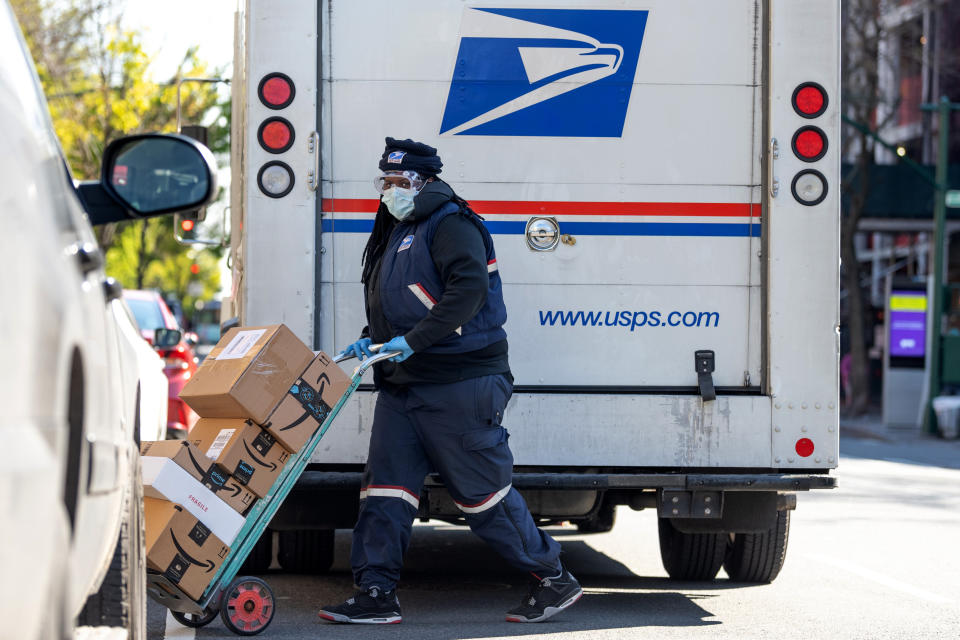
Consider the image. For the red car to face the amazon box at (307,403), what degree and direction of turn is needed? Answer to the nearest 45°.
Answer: approximately 180°

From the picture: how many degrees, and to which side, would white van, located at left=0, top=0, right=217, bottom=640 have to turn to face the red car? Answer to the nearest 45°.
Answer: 0° — it already faces it

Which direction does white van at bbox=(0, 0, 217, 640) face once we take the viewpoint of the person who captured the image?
facing away from the viewer

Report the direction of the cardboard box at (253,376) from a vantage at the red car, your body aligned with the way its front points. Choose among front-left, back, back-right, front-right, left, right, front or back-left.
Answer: back

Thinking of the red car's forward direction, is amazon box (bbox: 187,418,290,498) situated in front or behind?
behind

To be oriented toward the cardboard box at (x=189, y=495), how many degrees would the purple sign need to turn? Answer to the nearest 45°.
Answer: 0° — it already faces it

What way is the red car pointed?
away from the camera

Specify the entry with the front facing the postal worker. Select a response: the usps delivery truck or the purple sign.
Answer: the purple sign

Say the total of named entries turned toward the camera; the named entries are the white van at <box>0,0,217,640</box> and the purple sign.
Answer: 1

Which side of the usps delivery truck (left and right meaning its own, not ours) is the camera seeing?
back
